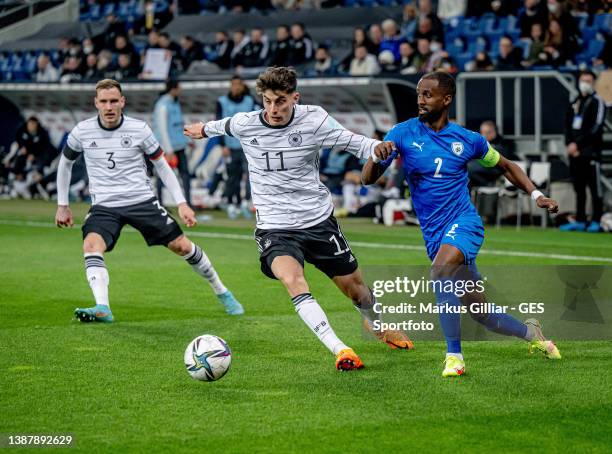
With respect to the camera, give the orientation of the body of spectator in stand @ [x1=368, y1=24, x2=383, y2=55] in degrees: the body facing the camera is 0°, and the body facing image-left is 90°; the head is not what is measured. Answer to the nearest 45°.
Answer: approximately 0°

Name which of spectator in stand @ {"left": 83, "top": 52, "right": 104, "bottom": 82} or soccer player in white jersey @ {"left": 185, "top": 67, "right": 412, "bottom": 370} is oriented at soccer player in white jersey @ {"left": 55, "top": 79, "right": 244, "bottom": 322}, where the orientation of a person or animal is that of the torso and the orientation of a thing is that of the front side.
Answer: the spectator in stand

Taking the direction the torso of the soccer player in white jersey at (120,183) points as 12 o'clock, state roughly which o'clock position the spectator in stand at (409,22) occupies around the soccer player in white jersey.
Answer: The spectator in stand is roughly at 7 o'clock from the soccer player in white jersey.

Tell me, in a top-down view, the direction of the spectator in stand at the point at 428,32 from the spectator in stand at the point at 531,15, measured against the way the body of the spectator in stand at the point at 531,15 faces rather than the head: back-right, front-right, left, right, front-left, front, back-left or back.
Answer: right

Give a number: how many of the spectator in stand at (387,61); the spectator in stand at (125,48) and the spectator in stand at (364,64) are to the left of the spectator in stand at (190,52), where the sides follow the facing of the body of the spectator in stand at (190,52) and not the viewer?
2

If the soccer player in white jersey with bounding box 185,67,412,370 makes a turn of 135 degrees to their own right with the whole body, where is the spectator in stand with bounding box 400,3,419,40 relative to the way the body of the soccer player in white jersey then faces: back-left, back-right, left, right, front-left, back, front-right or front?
front-right

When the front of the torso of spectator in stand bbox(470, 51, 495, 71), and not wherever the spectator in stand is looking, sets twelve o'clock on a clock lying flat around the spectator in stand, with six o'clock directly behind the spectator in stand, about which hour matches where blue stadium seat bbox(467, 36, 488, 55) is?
The blue stadium seat is roughly at 6 o'clock from the spectator in stand.

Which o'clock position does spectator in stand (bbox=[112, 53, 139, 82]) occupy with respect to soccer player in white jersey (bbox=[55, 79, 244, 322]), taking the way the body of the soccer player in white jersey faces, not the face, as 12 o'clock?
The spectator in stand is roughly at 6 o'clock from the soccer player in white jersey.

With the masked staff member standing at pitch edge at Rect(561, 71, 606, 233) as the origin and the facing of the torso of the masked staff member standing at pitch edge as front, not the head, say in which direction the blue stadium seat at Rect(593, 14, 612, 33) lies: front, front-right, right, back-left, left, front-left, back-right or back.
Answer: back-right

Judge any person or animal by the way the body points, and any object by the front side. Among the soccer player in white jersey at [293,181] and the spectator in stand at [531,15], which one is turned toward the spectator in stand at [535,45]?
the spectator in stand at [531,15]

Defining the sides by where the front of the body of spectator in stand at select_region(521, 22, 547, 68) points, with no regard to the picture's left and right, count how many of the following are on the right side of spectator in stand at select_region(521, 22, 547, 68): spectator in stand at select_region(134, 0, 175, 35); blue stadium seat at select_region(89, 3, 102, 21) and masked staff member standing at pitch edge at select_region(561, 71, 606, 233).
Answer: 2

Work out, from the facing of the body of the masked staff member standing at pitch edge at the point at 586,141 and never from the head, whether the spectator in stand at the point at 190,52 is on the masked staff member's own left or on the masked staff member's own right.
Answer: on the masked staff member's own right

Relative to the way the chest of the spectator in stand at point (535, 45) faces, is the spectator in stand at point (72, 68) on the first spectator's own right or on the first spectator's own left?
on the first spectator's own right
